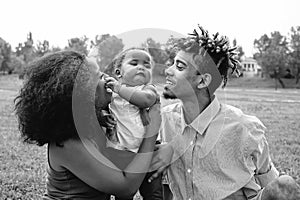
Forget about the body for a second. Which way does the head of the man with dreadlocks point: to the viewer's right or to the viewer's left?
to the viewer's left

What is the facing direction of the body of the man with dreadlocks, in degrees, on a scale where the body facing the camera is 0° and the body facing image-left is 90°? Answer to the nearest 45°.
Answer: approximately 45°
